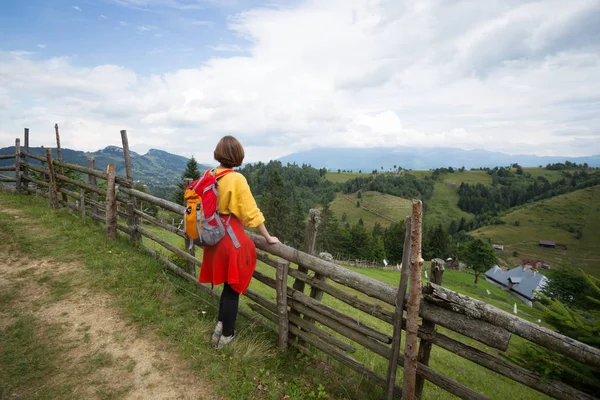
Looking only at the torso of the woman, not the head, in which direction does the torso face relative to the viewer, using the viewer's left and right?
facing away from the viewer and to the right of the viewer

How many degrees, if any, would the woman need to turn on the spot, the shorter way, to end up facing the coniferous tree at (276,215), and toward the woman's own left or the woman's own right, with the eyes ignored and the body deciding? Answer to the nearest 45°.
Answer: approximately 45° to the woman's own left
